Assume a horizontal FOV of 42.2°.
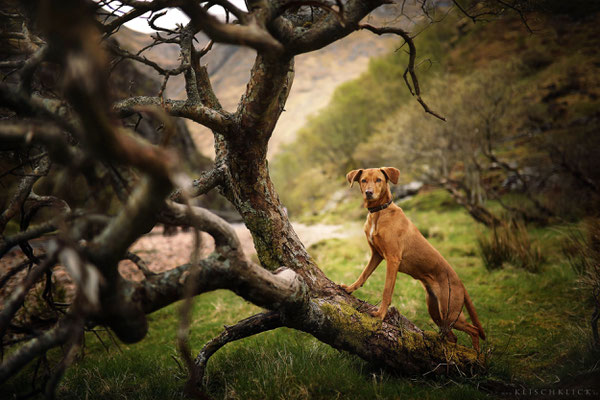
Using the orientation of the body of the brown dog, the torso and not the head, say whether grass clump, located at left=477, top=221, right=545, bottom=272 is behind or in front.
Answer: behind

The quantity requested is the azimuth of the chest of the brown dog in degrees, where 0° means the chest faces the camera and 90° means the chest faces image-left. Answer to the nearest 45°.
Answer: approximately 45°
